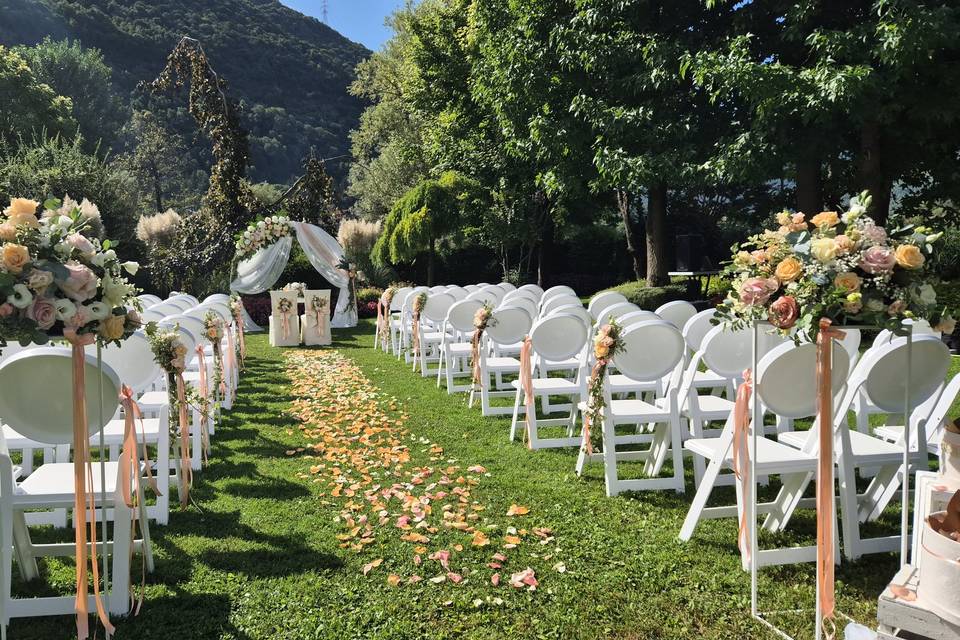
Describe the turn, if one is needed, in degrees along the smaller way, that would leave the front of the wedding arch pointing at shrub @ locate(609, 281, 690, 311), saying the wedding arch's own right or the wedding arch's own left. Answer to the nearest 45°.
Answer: approximately 45° to the wedding arch's own left

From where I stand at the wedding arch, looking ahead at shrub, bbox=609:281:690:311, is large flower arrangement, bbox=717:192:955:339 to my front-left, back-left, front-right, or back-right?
front-right

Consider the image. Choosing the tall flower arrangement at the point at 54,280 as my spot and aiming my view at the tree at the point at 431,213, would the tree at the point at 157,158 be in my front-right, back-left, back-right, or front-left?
front-left

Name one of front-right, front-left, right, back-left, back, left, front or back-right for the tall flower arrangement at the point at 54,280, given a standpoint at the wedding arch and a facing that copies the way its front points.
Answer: front

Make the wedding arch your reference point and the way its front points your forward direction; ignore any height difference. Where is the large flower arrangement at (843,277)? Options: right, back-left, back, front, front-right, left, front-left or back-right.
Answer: front

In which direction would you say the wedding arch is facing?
toward the camera

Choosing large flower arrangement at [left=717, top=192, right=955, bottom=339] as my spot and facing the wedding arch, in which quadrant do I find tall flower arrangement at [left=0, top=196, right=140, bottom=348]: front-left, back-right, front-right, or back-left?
front-left

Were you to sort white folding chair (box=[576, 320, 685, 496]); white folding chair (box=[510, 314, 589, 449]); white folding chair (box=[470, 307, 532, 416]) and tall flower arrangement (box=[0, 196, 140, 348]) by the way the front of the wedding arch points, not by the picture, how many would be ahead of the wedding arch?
4

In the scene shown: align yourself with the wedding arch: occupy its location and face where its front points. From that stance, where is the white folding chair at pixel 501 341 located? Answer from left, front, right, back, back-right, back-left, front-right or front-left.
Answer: front

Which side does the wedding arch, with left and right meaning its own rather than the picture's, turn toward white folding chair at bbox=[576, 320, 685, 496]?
front

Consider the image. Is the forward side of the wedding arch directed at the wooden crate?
yes

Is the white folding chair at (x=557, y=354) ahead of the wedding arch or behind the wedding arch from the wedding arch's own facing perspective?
ahead

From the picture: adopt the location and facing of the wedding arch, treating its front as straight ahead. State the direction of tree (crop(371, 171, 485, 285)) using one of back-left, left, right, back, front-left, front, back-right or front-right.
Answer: back-left

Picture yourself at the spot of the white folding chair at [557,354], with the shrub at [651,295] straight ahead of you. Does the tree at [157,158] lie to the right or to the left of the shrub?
left
